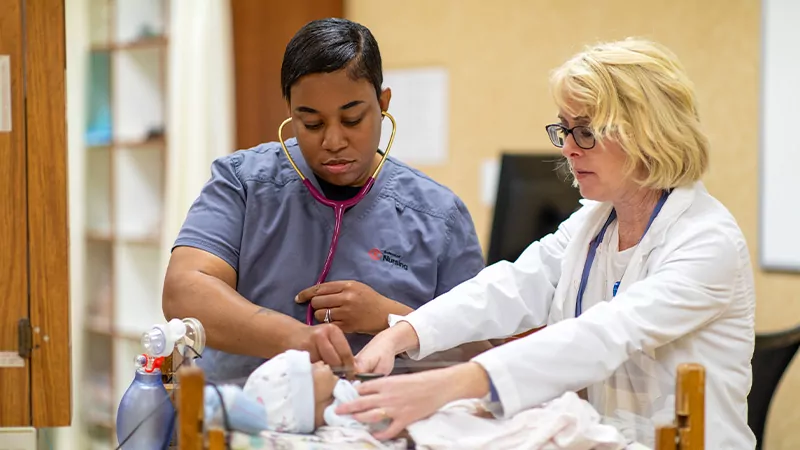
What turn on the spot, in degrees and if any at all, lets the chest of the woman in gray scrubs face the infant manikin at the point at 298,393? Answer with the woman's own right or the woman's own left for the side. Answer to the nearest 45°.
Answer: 0° — they already face it

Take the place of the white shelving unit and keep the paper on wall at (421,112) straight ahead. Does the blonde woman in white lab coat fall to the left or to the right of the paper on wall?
right

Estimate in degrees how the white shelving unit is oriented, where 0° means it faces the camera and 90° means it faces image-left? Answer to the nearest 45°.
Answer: approximately 315°

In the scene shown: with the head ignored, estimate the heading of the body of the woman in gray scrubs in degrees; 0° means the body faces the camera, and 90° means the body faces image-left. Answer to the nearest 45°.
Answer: approximately 0°

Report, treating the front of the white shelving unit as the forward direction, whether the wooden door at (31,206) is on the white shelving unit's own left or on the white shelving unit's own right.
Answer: on the white shelving unit's own right

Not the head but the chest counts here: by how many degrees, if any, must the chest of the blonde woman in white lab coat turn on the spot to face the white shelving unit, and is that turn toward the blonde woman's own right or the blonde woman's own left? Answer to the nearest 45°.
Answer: approximately 90° to the blonde woman's own right

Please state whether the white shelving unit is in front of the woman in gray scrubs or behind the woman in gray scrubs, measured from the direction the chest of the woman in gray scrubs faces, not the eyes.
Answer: behind

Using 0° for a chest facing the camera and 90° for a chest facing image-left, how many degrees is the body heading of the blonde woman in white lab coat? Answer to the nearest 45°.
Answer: approximately 45°

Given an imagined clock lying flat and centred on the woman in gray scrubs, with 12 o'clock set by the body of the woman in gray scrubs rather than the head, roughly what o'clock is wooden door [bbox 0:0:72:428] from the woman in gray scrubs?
The wooden door is roughly at 4 o'clock from the woman in gray scrubs.
